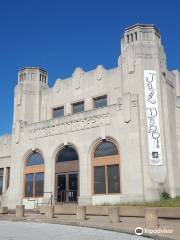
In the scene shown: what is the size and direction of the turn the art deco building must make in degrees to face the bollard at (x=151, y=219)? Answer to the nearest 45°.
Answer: approximately 45° to its left

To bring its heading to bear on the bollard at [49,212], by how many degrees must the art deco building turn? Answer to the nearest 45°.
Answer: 0° — it already faces it

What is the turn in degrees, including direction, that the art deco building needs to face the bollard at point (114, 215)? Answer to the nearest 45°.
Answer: approximately 45° to its left

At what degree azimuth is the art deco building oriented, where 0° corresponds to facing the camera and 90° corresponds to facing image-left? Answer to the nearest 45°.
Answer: approximately 45°
